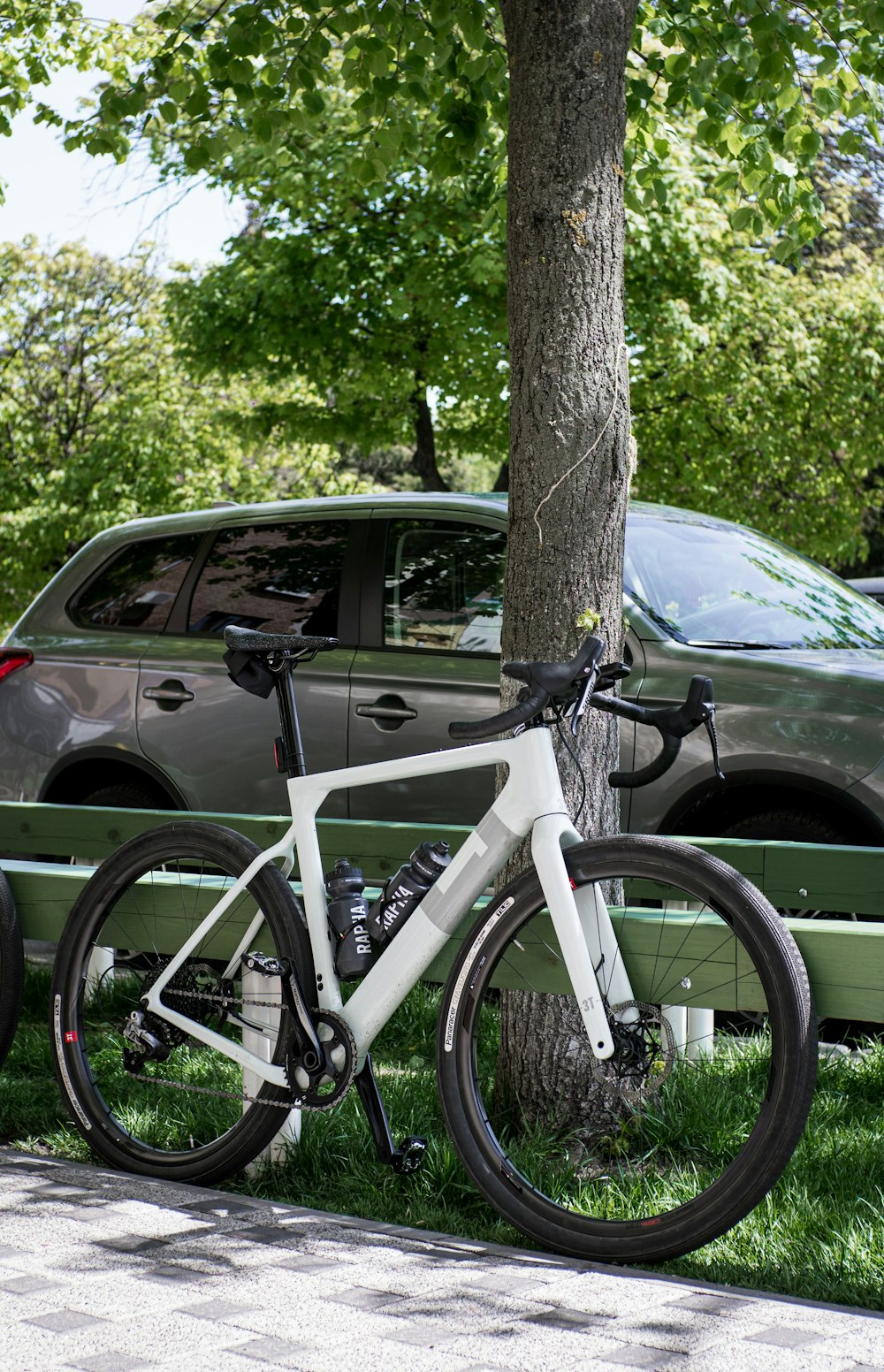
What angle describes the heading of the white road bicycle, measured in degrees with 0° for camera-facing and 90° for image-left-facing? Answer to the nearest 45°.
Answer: approximately 315°

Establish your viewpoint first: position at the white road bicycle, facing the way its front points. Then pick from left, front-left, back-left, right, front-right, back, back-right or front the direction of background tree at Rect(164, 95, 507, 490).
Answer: back-left
